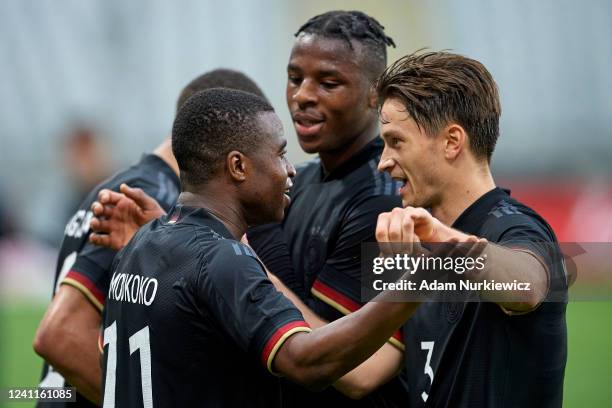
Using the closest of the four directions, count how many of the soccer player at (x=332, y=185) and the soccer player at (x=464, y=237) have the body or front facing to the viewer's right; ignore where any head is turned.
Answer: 0

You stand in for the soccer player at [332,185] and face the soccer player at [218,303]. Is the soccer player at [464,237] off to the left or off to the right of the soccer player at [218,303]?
left

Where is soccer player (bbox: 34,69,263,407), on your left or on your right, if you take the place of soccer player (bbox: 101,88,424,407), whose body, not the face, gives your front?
on your left

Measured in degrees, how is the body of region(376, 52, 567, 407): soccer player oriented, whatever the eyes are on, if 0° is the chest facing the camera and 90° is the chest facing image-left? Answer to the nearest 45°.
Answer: approximately 45°

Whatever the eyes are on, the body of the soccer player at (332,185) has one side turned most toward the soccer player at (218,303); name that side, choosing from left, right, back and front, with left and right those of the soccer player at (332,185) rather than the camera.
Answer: front

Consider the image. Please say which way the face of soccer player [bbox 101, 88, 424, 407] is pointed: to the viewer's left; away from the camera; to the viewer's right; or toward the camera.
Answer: to the viewer's right

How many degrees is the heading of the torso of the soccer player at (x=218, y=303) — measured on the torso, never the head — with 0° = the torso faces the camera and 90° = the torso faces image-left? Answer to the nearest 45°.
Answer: approximately 225°

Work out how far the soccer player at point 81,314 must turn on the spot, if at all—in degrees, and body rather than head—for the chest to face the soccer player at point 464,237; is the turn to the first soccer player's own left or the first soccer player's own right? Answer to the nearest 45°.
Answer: approximately 90° to the first soccer player's own right

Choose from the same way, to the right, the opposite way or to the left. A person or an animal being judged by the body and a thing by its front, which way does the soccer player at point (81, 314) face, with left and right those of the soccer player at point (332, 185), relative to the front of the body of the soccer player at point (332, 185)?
the opposite way

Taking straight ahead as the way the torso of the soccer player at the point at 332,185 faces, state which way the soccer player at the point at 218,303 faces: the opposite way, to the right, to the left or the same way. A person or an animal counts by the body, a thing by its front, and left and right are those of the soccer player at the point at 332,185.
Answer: the opposite way

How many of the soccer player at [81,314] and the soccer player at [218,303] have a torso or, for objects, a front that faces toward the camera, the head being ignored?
0
